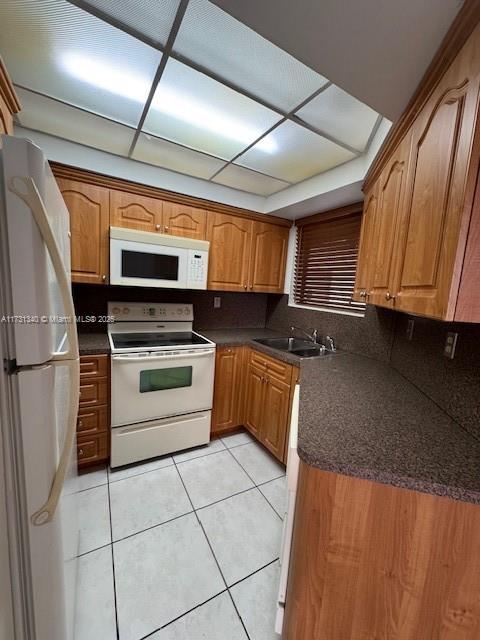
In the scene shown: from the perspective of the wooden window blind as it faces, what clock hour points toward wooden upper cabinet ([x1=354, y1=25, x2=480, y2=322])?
The wooden upper cabinet is roughly at 10 o'clock from the wooden window blind.

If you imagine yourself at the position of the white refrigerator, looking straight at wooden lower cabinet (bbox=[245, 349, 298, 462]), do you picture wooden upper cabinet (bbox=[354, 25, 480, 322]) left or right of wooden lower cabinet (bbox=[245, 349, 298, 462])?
right

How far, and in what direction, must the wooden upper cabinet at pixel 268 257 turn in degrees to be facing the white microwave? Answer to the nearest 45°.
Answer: approximately 90° to its right

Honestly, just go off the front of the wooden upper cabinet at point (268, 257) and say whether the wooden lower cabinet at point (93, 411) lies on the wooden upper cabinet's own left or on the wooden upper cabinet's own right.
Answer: on the wooden upper cabinet's own right

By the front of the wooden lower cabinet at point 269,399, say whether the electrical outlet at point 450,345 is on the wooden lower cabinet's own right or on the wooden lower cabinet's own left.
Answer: on the wooden lower cabinet's own left

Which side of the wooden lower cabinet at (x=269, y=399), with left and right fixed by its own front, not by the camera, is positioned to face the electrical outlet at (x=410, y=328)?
left
